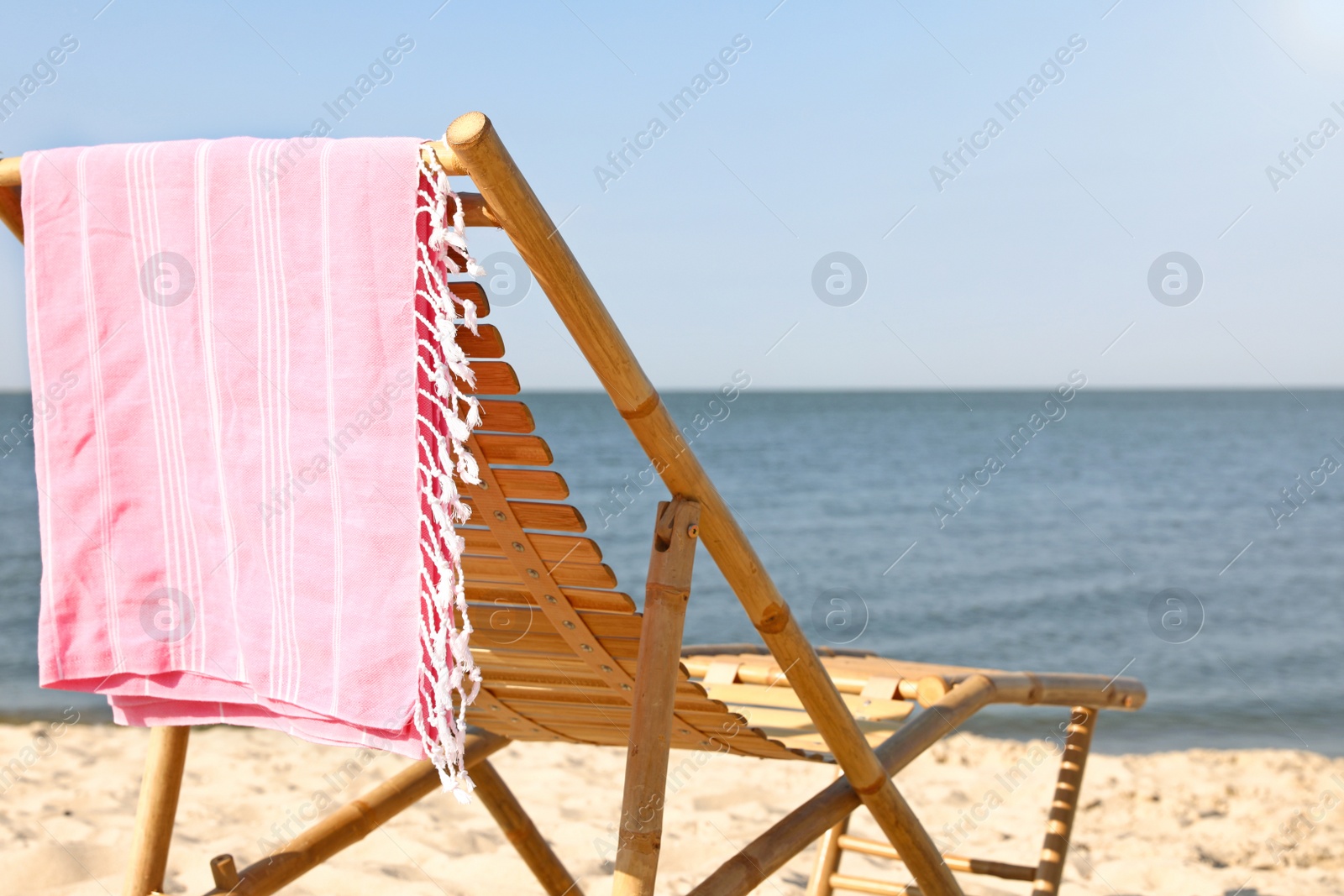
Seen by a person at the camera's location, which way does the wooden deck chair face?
facing away from the viewer and to the right of the viewer
